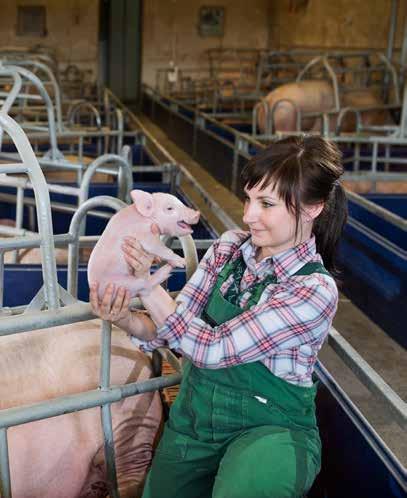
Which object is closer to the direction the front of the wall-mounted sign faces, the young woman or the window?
the young woman

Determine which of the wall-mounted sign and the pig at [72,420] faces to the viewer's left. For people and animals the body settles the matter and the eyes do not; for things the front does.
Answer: the pig

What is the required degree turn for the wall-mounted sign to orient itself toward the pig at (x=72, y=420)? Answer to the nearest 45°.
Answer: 0° — it already faces it

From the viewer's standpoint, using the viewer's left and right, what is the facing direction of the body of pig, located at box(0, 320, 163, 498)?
facing to the left of the viewer

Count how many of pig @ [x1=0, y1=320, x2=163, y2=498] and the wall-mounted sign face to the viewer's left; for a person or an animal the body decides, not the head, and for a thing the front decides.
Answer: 1

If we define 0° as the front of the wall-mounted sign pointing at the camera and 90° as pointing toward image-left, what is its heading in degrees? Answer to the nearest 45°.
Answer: approximately 0°

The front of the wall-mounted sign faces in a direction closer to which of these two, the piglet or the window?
the piglet
